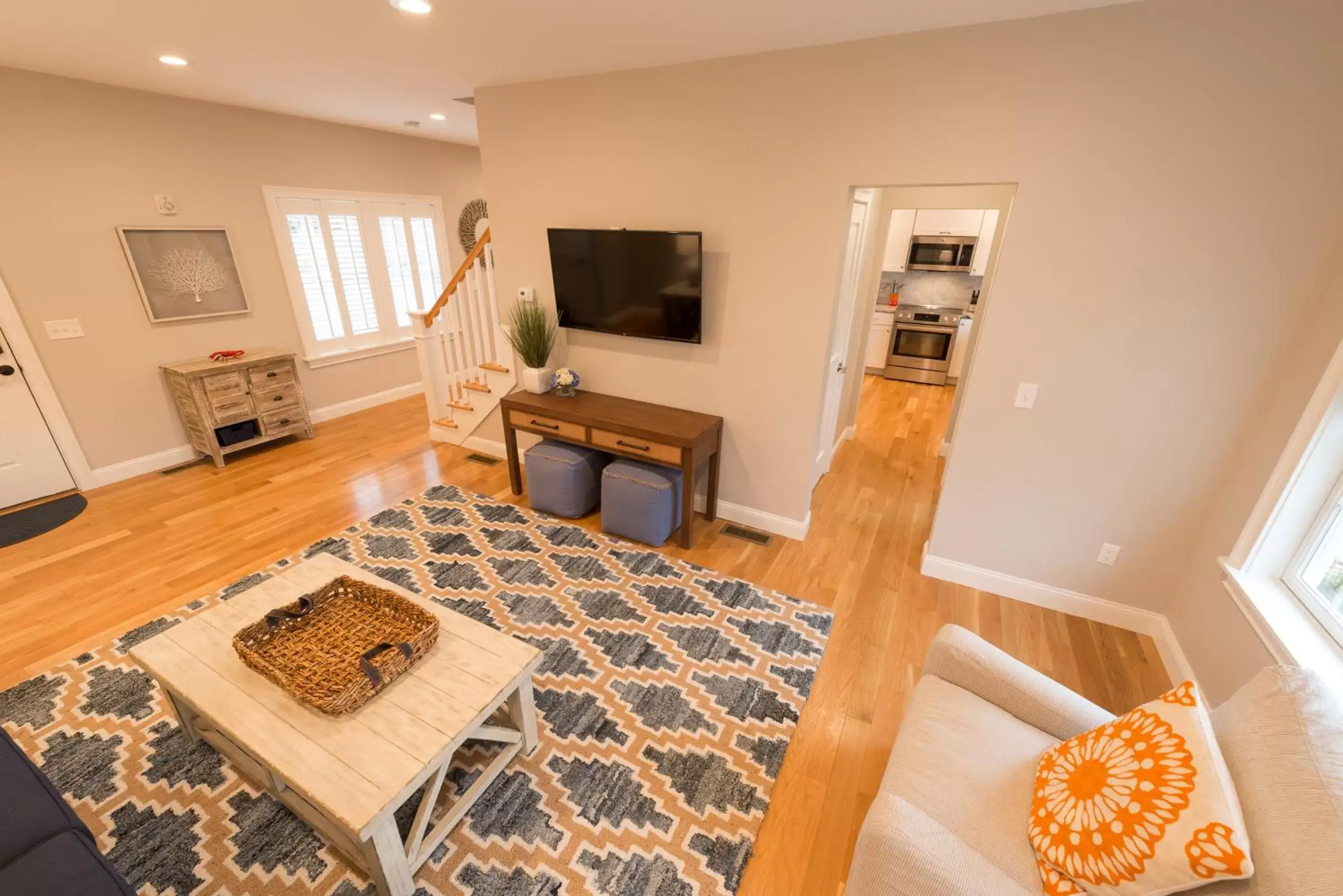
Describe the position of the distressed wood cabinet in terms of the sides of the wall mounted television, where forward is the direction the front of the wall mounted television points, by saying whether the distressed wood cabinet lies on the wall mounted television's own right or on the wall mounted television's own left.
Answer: on the wall mounted television's own right

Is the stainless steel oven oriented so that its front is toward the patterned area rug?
yes

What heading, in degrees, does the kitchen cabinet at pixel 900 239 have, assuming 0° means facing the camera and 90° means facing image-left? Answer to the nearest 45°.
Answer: approximately 0°

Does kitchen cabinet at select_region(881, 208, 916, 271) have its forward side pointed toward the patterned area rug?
yes

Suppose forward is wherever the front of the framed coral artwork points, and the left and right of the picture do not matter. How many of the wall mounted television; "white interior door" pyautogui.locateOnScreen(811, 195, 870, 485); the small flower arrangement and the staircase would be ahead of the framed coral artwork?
4

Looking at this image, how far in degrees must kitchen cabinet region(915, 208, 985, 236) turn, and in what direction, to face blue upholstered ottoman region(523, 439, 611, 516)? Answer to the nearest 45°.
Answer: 0° — it already faces it

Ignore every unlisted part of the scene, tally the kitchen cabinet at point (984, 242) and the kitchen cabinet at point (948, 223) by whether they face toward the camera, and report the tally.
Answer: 2

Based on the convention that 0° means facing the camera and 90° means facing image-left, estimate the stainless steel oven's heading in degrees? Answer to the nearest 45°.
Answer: approximately 0°

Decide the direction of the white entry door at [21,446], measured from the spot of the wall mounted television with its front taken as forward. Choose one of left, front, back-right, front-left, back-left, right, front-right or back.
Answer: front-right

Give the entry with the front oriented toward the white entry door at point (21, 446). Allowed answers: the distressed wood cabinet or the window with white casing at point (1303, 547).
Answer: the window with white casing

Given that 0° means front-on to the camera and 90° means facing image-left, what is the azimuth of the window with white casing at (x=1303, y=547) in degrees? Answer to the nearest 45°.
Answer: approximately 45°

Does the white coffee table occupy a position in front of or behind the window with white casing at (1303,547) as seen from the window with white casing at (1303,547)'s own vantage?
in front
